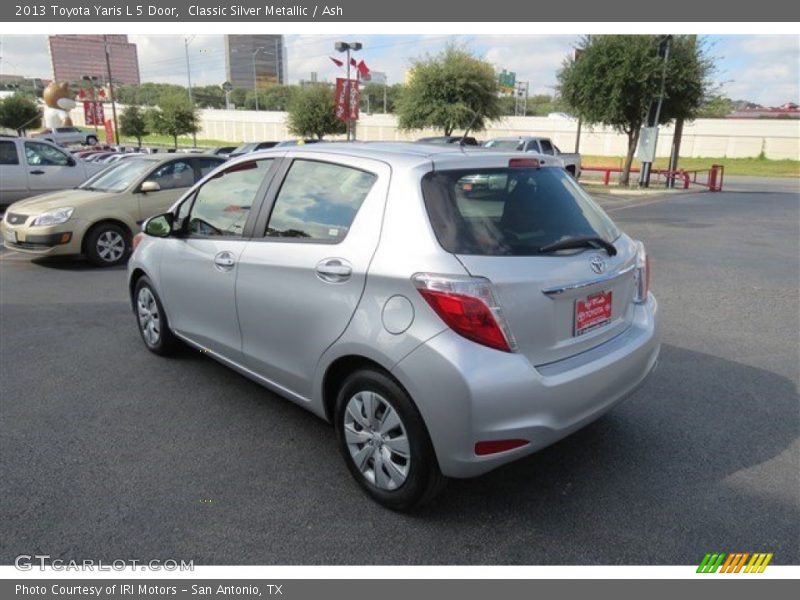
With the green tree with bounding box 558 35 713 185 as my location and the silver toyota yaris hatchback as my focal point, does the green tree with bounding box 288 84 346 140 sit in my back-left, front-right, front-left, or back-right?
back-right

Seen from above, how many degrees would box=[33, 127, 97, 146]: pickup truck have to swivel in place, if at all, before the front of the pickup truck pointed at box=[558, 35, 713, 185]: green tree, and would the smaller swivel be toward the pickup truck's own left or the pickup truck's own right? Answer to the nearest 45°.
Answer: approximately 45° to the pickup truck's own right

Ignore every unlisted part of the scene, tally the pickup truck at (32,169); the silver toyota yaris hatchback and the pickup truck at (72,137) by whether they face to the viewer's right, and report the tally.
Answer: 2

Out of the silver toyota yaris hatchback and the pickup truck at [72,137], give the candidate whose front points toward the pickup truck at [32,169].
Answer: the silver toyota yaris hatchback

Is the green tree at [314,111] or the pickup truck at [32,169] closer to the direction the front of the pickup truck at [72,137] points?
the green tree

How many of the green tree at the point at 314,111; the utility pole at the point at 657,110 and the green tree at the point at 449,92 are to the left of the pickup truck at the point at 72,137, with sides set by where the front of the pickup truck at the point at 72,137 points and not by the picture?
0

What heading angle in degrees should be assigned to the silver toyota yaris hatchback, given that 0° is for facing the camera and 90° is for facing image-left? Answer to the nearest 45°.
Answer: approximately 135°

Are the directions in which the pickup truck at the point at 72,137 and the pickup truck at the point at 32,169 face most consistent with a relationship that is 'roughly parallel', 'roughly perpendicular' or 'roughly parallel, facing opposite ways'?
roughly parallel

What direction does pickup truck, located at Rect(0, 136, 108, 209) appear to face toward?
to the viewer's right

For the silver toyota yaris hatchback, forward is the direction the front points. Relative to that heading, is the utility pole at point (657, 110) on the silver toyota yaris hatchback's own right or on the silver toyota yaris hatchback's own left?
on the silver toyota yaris hatchback's own right

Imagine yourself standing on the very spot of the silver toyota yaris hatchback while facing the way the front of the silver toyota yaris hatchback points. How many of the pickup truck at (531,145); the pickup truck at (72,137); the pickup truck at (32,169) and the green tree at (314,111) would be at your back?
0

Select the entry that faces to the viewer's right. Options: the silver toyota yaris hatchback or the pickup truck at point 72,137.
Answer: the pickup truck

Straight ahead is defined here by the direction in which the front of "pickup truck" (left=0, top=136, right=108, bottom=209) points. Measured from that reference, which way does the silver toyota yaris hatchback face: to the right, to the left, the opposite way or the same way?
to the left

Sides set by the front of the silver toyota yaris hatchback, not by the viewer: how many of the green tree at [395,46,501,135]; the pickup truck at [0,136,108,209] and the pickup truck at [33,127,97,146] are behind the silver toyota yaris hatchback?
0

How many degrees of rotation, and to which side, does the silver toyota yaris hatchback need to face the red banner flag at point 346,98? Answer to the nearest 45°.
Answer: approximately 45° to its right
